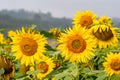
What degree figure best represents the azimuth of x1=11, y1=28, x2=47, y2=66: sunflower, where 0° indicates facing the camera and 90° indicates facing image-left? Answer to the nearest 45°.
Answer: approximately 0°

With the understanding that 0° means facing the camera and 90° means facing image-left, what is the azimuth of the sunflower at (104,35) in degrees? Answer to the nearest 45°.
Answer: approximately 0°
